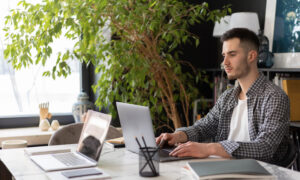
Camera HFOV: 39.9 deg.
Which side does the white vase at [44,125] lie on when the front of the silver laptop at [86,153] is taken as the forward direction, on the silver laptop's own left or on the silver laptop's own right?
on the silver laptop's own right

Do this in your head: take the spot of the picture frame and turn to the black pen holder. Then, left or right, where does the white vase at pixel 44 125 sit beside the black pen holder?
right

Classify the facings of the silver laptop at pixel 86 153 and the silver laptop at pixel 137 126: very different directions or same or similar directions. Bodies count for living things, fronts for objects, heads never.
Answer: very different directions

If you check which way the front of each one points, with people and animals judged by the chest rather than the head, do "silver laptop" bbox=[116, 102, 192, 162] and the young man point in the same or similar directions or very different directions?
very different directions

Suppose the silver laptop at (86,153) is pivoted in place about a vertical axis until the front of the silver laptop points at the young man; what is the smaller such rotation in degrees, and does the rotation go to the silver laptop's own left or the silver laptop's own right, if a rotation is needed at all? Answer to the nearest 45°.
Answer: approximately 135° to the silver laptop's own left

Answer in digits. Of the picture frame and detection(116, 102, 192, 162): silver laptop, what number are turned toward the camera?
1

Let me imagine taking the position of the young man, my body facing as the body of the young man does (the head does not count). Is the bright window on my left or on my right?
on my right

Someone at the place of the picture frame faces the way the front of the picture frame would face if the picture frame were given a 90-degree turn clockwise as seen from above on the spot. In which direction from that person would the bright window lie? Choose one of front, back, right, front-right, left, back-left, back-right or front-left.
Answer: front

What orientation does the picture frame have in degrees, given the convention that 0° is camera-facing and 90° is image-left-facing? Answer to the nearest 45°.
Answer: approximately 0°

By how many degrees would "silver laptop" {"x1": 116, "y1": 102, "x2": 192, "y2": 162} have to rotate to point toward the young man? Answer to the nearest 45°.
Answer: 0° — it already faces them

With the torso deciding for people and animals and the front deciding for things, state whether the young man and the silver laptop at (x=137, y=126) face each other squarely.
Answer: yes

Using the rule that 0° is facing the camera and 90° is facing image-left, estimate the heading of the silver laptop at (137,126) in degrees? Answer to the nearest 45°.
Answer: approximately 225°
